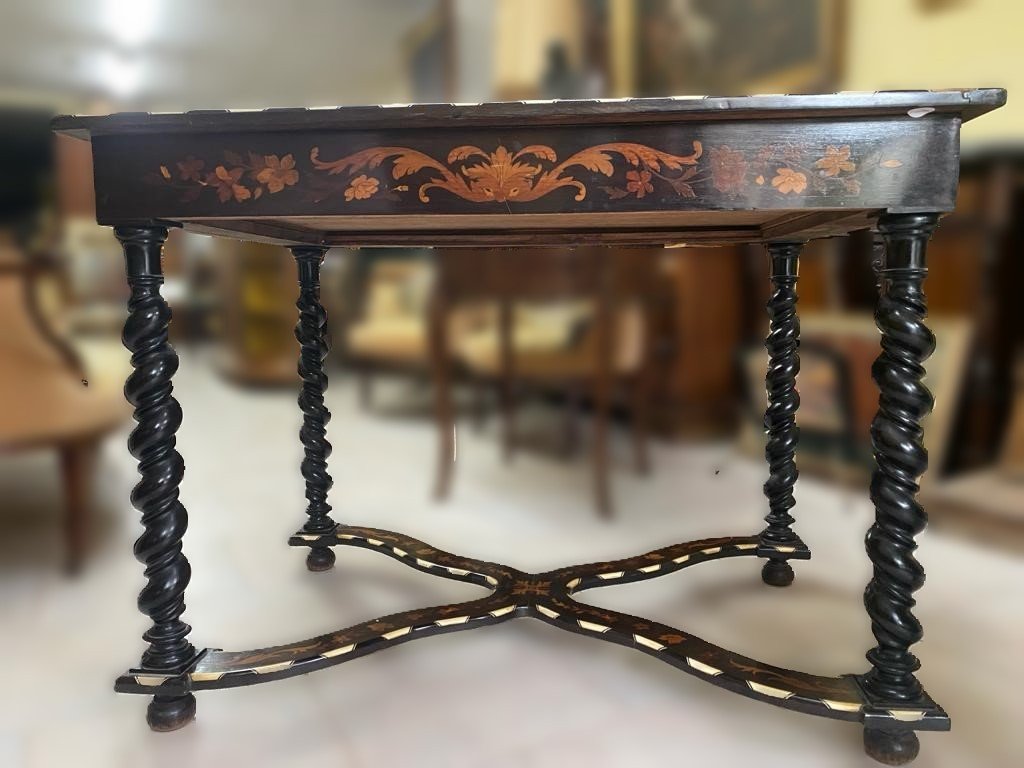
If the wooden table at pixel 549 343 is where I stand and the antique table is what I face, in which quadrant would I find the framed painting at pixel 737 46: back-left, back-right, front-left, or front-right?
back-left

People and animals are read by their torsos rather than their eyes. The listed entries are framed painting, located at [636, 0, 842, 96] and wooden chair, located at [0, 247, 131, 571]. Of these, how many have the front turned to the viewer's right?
1

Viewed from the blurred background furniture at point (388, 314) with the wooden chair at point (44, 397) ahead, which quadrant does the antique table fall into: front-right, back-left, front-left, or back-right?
front-left

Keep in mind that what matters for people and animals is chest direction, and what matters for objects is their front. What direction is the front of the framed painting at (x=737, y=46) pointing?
toward the camera

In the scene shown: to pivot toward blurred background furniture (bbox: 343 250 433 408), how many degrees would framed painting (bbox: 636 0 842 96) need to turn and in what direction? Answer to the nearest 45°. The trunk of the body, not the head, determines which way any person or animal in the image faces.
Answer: approximately 45° to its right

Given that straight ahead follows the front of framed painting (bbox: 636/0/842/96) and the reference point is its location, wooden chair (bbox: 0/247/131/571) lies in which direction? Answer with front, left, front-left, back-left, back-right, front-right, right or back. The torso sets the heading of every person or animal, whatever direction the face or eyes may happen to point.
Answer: front-right

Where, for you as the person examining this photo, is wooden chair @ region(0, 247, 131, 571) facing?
facing to the right of the viewer

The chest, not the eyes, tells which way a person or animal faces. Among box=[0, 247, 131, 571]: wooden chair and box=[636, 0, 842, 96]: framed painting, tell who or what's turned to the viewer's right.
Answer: the wooden chair
